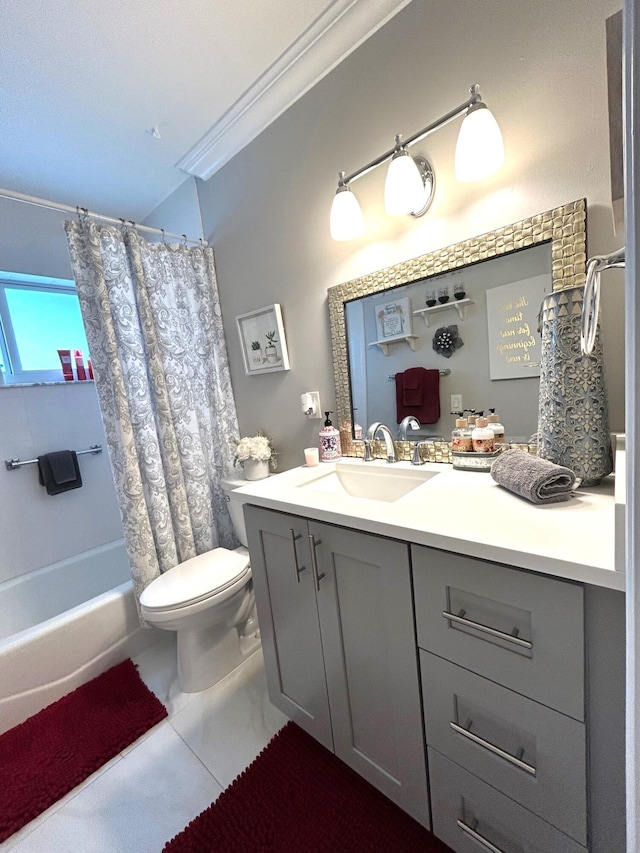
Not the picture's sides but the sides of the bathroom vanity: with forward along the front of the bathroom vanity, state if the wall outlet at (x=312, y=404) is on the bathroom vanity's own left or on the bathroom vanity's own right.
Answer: on the bathroom vanity's own right

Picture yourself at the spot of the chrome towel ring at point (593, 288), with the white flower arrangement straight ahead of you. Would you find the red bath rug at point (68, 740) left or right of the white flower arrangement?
left

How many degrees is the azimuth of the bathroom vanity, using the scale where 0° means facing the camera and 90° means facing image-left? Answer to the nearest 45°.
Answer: approximately 45°

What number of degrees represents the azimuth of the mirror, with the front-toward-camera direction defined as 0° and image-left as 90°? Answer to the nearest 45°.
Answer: approximately 45°

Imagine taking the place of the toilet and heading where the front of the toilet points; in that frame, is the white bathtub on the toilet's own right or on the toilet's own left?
on the toilet's own right

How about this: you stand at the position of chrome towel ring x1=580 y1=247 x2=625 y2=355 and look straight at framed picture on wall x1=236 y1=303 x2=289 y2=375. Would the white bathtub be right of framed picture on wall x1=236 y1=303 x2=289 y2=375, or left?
left

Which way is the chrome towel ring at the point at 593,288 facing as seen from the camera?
to the viewer's left

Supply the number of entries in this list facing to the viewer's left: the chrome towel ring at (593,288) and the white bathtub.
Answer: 1
